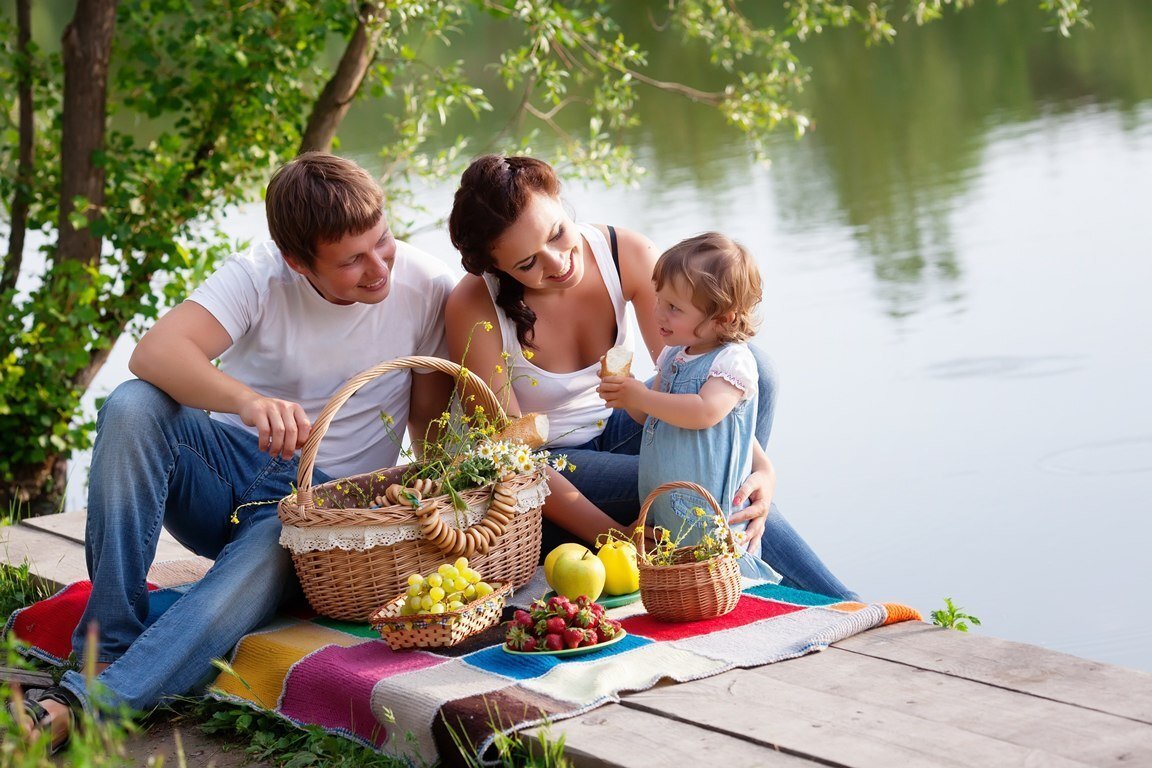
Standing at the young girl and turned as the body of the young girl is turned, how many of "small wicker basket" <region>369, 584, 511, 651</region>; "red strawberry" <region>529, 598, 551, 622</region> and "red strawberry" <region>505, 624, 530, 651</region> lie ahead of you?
3

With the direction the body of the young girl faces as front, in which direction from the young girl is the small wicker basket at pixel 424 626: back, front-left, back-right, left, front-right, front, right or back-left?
front

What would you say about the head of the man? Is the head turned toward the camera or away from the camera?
toward the camera

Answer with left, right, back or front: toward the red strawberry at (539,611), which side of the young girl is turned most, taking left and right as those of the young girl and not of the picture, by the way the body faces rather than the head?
front

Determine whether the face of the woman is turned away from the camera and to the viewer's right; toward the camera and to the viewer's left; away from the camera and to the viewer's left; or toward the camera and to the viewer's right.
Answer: toward the camera and to the viewer's right

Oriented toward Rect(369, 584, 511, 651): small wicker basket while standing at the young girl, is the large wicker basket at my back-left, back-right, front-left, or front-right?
front-right

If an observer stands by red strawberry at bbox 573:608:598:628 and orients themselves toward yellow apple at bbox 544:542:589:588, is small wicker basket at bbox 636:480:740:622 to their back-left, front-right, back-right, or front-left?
front-right

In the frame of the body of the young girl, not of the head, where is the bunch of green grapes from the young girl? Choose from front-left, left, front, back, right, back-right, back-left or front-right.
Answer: front

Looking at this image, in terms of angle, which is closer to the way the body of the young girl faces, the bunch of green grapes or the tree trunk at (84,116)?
the bunch of green grapes

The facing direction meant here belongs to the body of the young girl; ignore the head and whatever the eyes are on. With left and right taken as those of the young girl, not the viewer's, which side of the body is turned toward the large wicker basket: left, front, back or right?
front

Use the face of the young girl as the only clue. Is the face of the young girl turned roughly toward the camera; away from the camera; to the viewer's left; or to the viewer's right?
to the viewer's left

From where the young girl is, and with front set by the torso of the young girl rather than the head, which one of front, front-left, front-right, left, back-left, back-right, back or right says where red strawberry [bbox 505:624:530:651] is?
front
